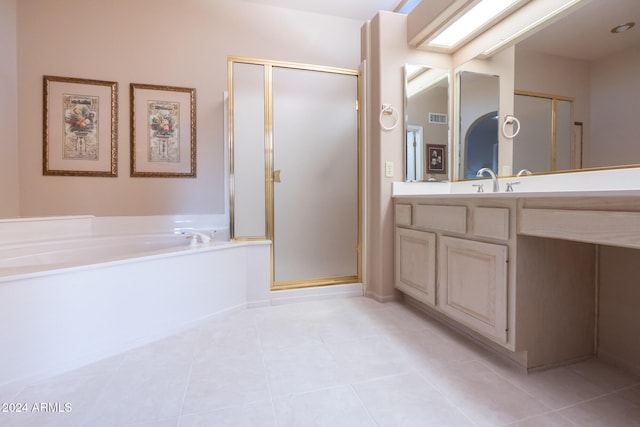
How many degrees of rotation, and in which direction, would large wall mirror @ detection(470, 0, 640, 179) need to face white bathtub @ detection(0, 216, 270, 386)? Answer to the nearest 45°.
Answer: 0° — it already faces it

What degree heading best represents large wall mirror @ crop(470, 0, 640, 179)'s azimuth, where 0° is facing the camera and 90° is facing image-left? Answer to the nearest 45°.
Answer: approximately 45°

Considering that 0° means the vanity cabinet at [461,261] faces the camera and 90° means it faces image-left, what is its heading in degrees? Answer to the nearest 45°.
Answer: approximately 45°

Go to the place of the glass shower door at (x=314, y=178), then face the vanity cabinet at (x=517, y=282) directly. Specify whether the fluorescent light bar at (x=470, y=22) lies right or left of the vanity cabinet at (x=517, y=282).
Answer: left
